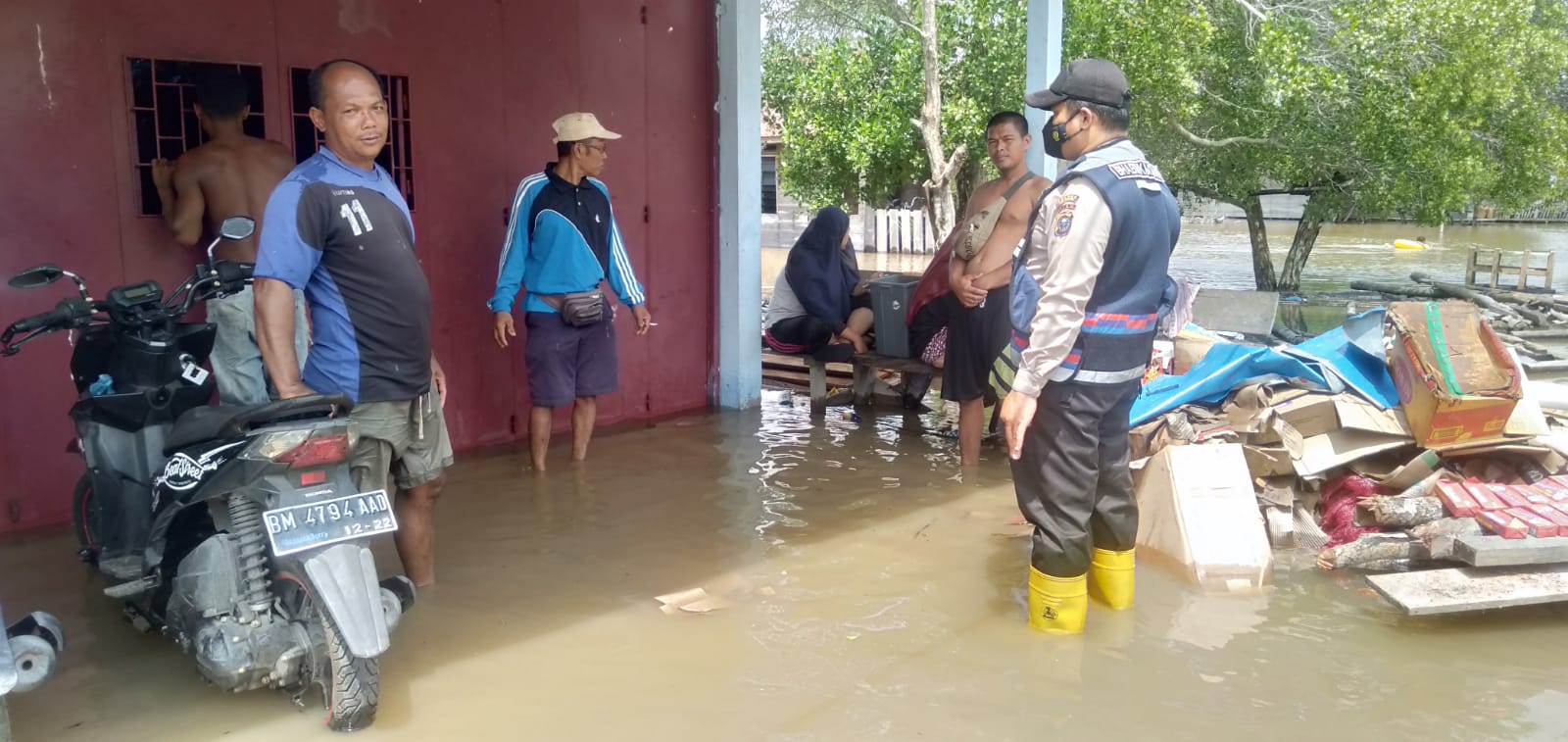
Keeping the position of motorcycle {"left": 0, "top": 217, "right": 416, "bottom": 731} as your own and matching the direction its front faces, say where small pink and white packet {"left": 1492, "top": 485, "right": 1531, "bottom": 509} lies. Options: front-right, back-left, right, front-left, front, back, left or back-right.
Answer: back-right

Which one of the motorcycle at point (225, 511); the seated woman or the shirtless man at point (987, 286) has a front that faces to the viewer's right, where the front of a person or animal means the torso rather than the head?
the seated woman

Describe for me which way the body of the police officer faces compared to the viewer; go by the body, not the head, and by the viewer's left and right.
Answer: facing away from the viewer and to the left of the viewer

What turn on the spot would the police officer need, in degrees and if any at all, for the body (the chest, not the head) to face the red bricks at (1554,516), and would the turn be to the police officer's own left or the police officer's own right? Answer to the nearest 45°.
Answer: approximately 90° to the police officer's own right

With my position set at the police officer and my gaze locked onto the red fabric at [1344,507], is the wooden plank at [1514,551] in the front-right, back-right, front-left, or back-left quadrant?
front-right

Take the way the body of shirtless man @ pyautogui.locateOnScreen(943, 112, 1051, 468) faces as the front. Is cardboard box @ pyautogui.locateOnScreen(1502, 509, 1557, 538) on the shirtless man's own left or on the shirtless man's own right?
on the shirtless man's own left

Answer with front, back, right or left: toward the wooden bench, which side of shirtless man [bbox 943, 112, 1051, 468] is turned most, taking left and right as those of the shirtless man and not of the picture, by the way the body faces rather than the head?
right

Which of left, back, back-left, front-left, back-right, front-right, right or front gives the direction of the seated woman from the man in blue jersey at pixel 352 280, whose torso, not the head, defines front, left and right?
left

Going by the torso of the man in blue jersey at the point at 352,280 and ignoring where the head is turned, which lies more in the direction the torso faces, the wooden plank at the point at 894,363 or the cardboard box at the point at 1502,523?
the cardboard box

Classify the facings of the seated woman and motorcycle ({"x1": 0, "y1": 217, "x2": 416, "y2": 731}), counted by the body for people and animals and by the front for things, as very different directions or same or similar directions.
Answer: very different directions

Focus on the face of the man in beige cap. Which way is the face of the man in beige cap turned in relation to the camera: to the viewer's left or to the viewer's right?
to the viewer's right

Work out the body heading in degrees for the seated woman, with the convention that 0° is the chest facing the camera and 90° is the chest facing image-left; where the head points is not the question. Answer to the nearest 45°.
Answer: approximately 270°

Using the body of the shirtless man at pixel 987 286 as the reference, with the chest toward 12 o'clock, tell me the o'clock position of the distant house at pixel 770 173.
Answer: The distant house is roughly at 4 o'clock from the shirtless man.

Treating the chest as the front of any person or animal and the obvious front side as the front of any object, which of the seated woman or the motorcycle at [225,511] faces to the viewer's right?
the seated woman

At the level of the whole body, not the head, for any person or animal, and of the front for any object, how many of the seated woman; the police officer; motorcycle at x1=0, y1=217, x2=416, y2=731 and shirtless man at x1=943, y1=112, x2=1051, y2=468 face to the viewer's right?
1

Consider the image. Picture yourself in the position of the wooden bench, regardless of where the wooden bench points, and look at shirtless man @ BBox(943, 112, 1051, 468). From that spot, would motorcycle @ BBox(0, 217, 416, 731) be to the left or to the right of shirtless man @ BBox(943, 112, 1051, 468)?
right

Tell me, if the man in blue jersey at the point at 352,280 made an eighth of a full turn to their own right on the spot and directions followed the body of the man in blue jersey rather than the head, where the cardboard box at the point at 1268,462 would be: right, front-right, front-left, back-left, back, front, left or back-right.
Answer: left

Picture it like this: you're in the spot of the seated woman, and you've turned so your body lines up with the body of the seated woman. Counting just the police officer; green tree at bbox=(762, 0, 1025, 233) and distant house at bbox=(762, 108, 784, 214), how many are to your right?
1

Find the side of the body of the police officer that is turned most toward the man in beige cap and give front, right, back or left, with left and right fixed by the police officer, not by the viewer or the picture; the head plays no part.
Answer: front
